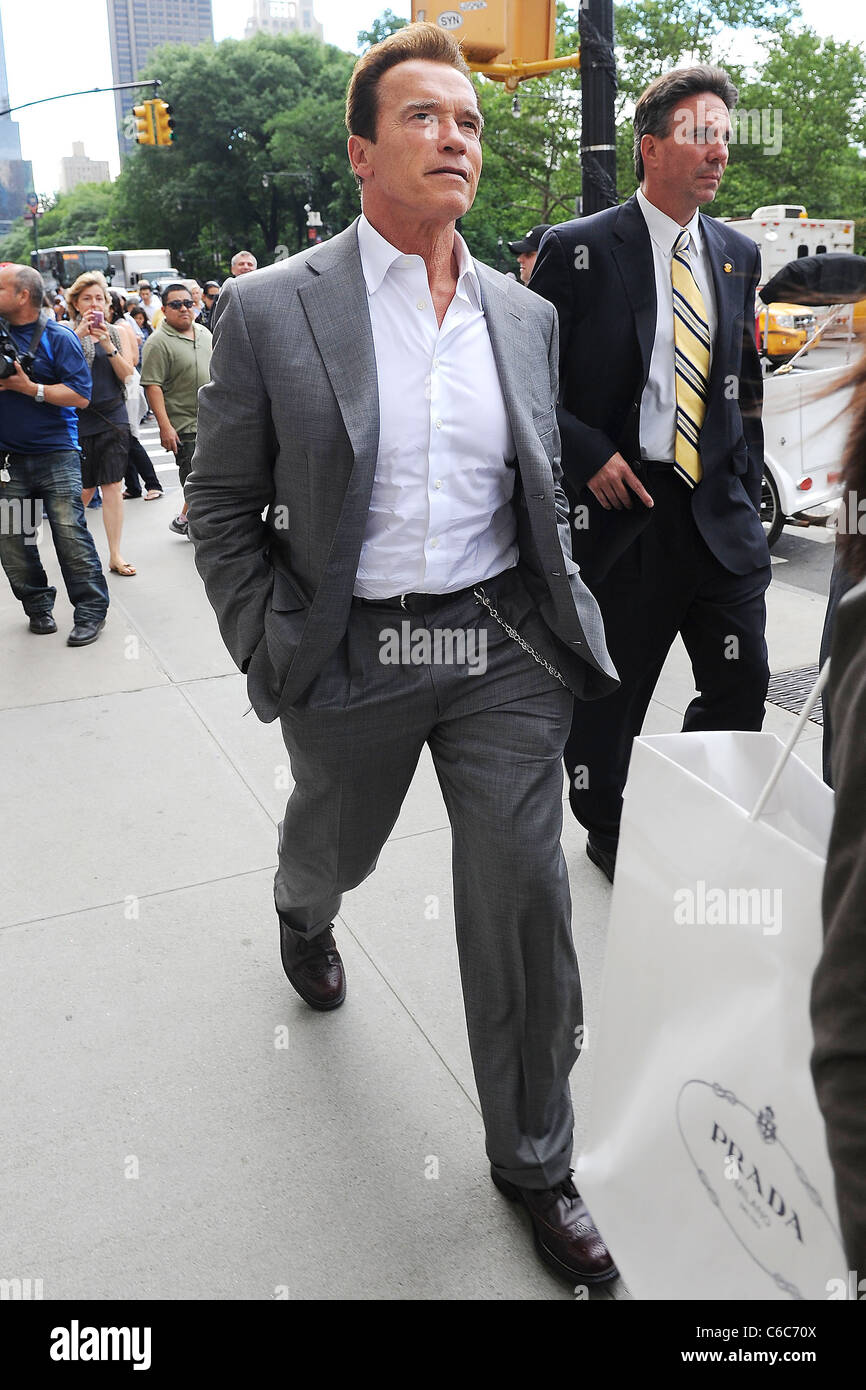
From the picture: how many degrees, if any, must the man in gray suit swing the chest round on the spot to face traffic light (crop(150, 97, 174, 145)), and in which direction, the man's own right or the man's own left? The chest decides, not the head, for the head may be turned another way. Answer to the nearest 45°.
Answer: approximately 135° to the man's own left

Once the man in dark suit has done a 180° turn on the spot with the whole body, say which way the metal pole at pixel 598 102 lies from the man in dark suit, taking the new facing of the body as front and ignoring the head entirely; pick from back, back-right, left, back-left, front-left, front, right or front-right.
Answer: front-right

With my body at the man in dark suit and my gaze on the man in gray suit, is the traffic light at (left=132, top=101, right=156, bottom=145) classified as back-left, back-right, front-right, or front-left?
back-right

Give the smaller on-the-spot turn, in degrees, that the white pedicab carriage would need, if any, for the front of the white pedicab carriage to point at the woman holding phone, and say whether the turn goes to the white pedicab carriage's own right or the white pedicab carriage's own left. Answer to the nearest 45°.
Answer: approximately 45° to the white pedicab carriage's own left

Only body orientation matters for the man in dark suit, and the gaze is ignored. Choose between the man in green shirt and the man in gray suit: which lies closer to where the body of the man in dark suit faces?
the man in gray suit

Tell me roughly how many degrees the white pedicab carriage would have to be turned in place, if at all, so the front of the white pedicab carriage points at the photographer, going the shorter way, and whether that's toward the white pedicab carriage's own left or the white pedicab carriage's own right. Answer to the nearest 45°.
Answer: approximately 90° to the white pedicab carriage's own left

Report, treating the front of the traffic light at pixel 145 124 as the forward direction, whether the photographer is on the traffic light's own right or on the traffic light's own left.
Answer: on the traffic light's own left

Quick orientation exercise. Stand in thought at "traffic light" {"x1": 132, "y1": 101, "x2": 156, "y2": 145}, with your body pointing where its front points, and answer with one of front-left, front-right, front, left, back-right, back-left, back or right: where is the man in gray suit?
left
